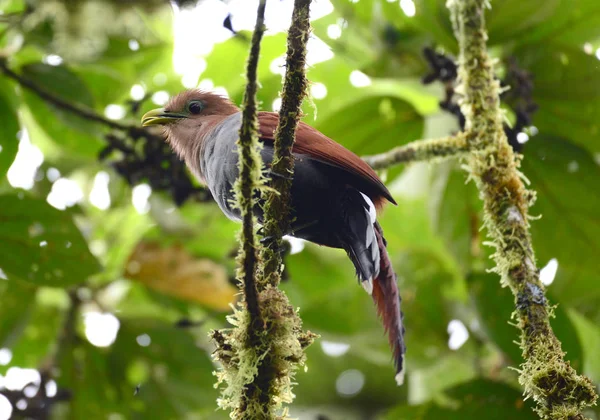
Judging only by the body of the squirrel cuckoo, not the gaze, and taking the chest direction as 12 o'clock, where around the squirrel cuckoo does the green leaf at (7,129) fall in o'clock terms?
The green leaf is roughly at 1 o'clock from the squirrel cuckoo.

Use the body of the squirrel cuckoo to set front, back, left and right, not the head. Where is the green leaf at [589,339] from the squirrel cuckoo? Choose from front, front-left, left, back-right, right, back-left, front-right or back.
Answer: back-right

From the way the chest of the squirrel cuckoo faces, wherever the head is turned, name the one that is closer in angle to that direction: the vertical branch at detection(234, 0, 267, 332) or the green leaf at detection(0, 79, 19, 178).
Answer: the green leaf

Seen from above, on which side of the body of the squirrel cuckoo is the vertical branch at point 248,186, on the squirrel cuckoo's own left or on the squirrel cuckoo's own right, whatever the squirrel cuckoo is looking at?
on the squirrel cuckoo's own left

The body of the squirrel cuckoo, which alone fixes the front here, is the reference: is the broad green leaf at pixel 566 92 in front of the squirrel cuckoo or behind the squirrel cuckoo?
behind

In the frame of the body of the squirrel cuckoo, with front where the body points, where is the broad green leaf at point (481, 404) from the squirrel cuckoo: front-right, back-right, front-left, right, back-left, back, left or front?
back-right

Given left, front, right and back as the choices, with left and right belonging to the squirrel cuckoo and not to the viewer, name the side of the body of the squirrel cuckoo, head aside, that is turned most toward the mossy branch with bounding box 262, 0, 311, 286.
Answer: left

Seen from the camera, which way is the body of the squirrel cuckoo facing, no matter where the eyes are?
to the viewer's left
